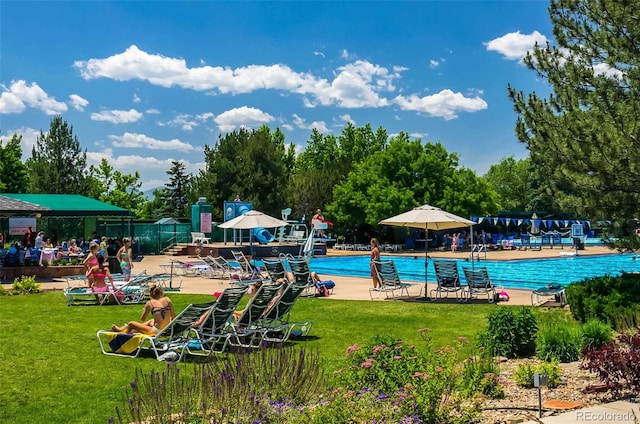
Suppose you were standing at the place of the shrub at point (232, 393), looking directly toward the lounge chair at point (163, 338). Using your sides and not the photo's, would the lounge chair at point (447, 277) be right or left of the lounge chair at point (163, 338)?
right

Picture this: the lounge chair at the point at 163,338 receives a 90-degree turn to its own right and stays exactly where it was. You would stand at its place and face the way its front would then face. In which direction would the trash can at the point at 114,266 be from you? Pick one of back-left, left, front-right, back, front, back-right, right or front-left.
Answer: front

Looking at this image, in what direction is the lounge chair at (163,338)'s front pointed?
to the viewer's left

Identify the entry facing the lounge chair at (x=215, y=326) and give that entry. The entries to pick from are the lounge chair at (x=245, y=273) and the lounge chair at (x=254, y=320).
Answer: the lounge chair at (x=254, y=320)

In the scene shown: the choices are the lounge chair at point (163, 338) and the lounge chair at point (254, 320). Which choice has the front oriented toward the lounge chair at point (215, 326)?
the lounge chair at point (254, 320)
